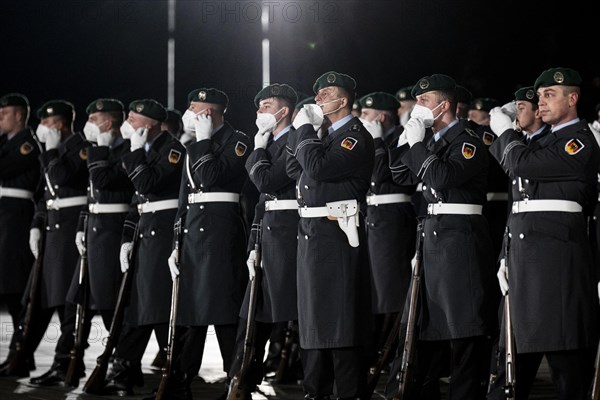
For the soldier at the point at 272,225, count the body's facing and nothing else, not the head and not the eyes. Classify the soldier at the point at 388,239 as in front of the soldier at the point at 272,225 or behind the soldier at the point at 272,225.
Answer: behind

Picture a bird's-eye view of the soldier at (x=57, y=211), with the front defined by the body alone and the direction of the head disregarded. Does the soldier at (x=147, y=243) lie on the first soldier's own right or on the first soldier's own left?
on the first soldier's own left

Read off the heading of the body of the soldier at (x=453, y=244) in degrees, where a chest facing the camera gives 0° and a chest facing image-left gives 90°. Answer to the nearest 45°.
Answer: approximately 45°

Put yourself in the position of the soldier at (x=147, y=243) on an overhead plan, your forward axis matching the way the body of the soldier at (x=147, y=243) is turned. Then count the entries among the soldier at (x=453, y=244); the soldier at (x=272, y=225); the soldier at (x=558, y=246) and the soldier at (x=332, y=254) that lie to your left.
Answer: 4

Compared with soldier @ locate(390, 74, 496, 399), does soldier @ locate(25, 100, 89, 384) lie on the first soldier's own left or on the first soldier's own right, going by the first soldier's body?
on the first soldier's own right

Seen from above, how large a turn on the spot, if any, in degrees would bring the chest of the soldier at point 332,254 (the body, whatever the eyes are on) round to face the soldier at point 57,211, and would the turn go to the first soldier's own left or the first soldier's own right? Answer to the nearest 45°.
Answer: approximately 90° to the first soldier's own right

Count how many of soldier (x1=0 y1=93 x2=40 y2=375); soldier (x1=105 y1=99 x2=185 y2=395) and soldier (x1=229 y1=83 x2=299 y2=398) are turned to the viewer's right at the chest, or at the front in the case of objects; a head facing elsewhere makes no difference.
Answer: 0

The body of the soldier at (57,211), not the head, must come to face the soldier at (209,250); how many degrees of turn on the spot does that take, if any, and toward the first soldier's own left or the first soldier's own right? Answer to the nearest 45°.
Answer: approximately 90° to the first soldier's own left

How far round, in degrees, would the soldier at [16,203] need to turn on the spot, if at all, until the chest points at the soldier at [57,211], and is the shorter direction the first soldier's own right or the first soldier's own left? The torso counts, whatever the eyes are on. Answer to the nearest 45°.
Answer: approximately 90° to the first soldier's own left

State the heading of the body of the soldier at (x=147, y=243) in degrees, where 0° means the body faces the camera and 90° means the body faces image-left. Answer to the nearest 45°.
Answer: approximately 45°

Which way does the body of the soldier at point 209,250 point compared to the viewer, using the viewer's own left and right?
facing the viewer and to the left of the viewer

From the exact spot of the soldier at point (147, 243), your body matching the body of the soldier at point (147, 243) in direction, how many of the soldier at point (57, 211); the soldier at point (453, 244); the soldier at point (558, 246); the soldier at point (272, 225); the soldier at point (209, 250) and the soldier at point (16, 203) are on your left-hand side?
4
